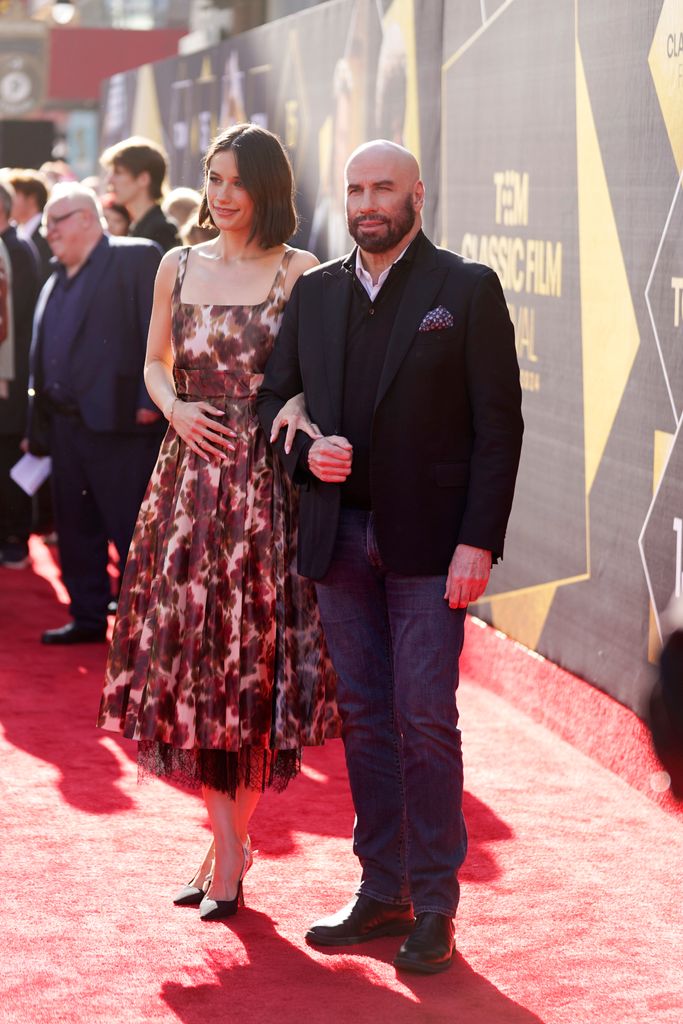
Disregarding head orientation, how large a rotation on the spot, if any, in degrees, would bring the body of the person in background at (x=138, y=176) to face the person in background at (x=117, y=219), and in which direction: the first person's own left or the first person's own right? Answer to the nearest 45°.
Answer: approximately 90° to the first person's own right

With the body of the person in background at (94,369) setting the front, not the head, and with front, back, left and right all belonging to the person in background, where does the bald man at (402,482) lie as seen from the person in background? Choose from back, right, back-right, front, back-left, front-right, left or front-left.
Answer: front-left

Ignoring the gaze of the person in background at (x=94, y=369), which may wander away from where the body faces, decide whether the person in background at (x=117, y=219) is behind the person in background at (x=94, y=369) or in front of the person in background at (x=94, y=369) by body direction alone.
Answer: behind

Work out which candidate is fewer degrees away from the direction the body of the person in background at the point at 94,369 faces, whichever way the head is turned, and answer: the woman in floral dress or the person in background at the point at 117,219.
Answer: the woman in floral dress

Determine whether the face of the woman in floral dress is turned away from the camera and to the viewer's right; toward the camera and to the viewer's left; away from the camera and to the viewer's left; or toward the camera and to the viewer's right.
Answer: toward the camera and to the viewer's left
